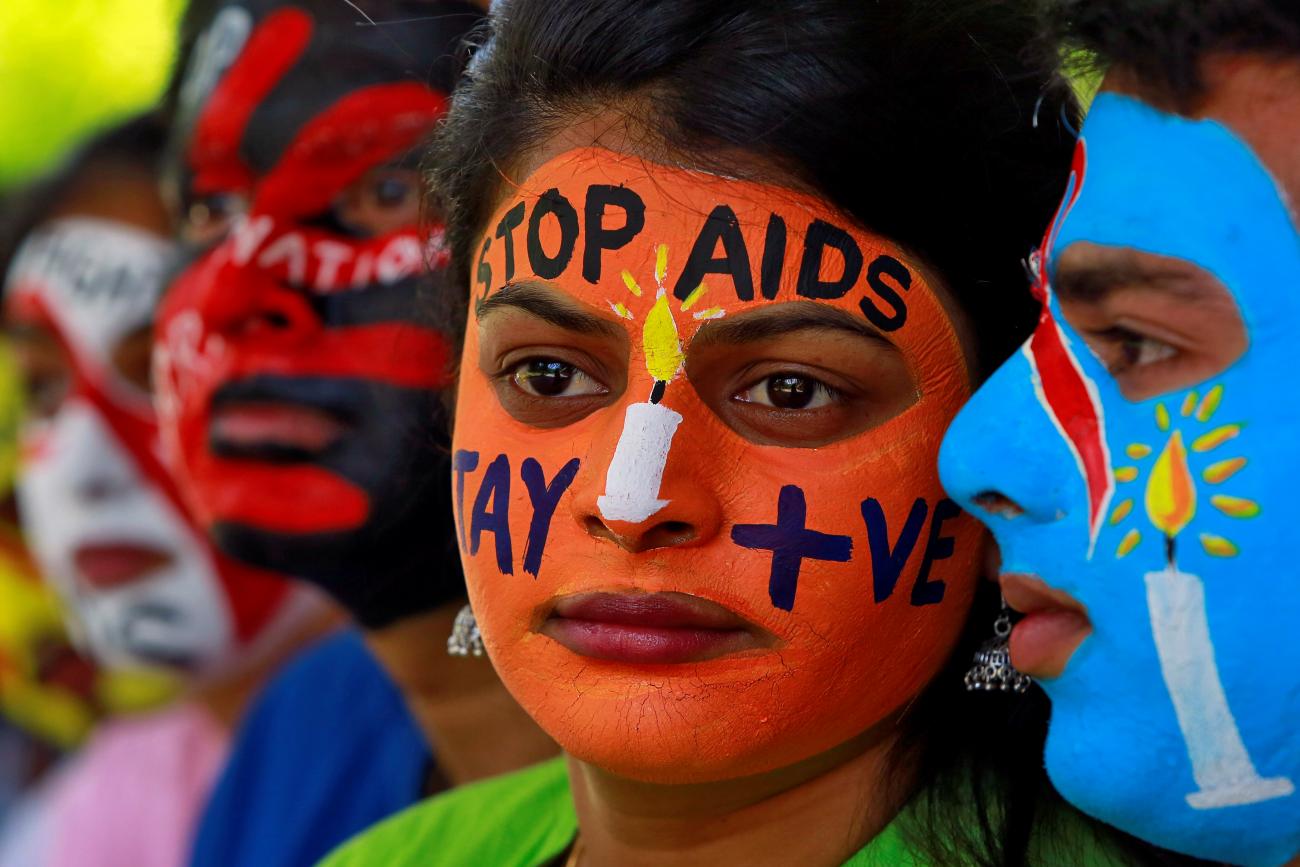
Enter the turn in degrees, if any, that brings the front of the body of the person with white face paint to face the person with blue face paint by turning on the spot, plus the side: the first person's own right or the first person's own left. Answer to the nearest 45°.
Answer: approximately 45° to the first person's own left

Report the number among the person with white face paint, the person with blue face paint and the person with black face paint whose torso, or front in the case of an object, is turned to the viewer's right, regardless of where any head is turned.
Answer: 0

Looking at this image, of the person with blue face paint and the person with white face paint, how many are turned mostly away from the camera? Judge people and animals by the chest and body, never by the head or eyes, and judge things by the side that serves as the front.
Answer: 0

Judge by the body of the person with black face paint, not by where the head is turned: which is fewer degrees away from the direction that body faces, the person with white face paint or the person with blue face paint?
the person with blue face paint

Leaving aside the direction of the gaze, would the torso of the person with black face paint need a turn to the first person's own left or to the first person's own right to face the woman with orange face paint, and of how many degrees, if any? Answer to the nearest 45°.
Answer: approximately 90° to the first person's own left

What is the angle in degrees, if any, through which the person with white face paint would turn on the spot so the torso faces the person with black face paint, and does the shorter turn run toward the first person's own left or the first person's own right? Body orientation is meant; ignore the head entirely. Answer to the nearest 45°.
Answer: approximately 45° to the first person's own left

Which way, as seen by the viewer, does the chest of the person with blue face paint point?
to the viewer's left

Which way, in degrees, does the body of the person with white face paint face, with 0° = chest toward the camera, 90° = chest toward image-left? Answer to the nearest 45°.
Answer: approximately 45°

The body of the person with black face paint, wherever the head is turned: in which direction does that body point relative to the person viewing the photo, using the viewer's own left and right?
facing the viewer and to the left of the viewer

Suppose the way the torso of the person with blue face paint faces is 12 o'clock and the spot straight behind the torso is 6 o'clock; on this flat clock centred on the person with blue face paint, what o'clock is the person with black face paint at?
The person with black face paint is roughly at 1 o'clock from the person with blue face paint.

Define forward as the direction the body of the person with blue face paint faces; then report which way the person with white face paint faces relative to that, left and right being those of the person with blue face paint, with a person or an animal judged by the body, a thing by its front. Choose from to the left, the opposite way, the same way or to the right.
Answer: to the left

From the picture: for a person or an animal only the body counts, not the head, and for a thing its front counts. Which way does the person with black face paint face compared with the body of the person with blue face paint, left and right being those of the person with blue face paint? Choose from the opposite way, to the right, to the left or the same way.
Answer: to the left

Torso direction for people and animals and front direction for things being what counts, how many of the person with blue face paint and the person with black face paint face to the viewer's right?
0

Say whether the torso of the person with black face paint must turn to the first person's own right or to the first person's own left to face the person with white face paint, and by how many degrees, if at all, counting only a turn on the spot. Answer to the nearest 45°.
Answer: approximately 90° to the first person's own right

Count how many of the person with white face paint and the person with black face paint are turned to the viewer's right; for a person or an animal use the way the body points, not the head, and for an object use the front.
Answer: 0
